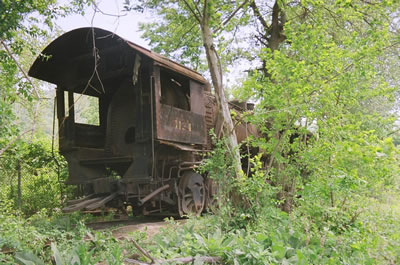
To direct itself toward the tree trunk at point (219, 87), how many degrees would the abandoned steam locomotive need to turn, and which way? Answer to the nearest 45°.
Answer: approximately 90° to its right

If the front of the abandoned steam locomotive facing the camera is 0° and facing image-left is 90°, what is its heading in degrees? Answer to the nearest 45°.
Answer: approximately 225°

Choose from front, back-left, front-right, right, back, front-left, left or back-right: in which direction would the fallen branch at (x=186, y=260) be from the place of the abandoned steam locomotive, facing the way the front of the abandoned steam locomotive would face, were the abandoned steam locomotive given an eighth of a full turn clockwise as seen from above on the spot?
right
